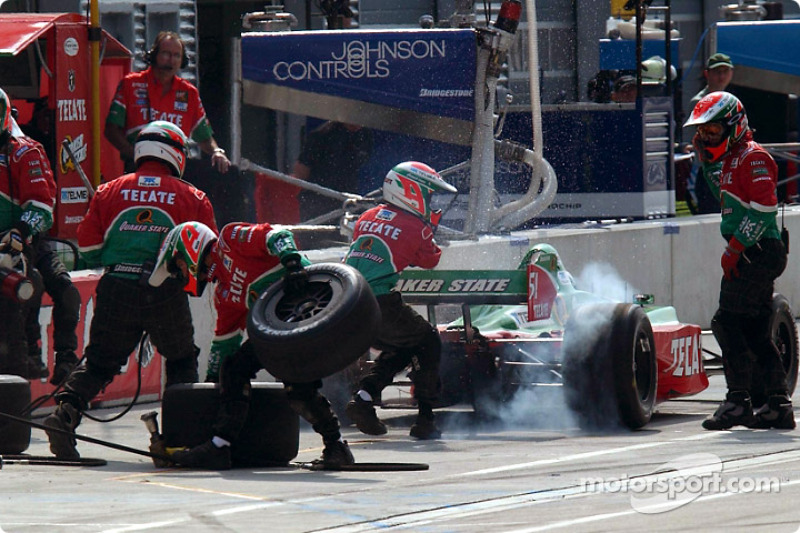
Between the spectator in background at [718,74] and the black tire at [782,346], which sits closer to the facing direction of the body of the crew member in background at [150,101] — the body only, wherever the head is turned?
the black tire

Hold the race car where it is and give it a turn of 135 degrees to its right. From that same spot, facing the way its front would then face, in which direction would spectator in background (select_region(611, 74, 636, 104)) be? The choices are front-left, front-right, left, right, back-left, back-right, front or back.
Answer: back

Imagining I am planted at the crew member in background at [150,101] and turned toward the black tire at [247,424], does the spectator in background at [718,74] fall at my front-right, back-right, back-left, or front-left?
back-left

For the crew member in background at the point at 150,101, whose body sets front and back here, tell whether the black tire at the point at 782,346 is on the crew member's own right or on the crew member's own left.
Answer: on the crew member's own left

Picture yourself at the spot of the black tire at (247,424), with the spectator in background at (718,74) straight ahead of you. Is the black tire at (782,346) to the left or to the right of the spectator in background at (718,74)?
right

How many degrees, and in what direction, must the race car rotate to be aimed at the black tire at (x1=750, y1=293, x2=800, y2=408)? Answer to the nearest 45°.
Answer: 0° — it already faces it

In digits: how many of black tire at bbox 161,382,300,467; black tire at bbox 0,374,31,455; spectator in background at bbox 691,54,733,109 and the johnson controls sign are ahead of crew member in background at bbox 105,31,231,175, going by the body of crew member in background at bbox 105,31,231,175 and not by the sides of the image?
2

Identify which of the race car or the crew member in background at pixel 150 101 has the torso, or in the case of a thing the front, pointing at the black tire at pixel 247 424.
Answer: the crew member in background

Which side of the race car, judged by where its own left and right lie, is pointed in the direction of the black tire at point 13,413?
back

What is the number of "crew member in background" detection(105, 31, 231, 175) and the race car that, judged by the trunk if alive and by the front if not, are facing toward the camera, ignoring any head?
1

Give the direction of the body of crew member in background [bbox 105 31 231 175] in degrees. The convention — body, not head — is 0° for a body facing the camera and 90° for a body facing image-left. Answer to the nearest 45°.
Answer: approximately 0°

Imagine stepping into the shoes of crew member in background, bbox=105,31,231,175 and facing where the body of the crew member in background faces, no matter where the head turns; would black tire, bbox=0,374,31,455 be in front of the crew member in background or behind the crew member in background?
in front

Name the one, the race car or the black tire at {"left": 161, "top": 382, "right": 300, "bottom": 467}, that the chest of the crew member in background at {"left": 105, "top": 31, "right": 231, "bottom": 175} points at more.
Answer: the black tire

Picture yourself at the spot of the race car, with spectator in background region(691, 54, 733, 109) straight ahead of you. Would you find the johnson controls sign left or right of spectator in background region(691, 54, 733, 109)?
left

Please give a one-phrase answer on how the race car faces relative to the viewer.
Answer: facing away from the viewer and to the right of the viewer
